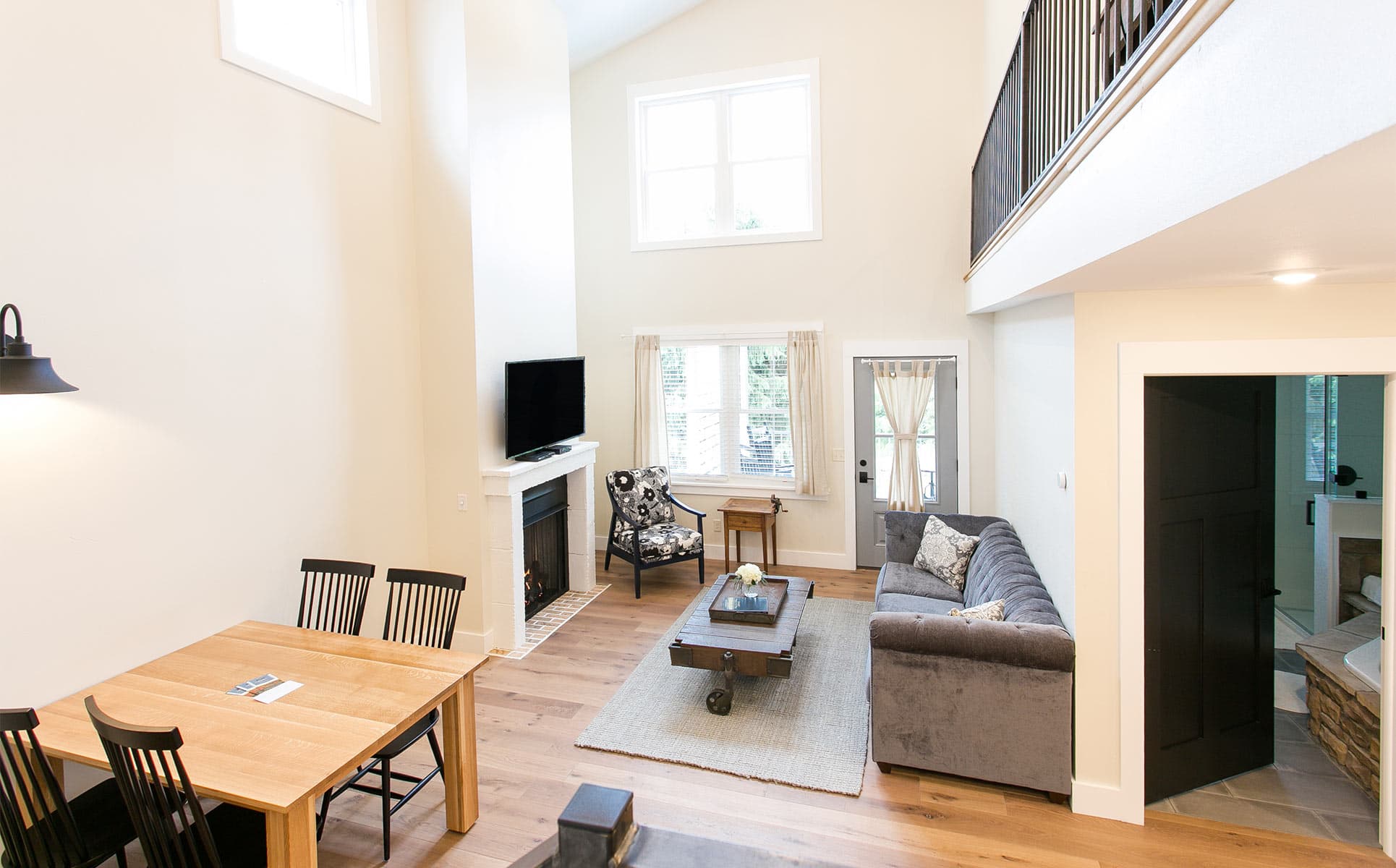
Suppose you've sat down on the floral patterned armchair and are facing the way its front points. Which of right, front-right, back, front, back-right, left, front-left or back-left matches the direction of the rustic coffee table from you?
front-right

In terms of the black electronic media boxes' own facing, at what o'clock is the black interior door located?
The black interior door is roughly at 12 o'clock from the black electronic media boxes.

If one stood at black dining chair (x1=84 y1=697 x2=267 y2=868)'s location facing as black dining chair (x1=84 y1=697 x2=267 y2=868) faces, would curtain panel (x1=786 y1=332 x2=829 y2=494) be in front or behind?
in front

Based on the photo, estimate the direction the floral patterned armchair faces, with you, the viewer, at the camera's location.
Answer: facing the viewer and to the right of the viewer

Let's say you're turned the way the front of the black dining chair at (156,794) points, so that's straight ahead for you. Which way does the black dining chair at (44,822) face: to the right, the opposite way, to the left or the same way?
the same way

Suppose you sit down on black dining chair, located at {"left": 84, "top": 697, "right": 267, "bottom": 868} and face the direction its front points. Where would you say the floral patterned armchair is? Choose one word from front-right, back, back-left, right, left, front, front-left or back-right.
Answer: front

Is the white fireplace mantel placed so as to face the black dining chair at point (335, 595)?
no

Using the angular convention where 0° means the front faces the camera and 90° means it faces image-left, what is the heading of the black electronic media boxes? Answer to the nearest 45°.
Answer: approximately 315°

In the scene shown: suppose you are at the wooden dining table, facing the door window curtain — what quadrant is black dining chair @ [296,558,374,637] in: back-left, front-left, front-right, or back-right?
front-left

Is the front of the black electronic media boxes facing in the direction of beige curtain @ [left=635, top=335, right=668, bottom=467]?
no

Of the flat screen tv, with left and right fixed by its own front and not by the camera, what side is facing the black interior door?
front

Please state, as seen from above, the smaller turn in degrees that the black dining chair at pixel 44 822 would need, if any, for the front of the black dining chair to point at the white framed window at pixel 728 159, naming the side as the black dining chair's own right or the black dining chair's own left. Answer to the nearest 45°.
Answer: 0° — it already faces it

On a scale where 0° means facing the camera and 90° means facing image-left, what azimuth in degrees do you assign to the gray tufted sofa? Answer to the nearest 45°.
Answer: approximately 90°

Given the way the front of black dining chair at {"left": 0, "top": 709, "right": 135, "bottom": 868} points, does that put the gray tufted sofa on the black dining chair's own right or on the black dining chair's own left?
on the black dining chair's own right
